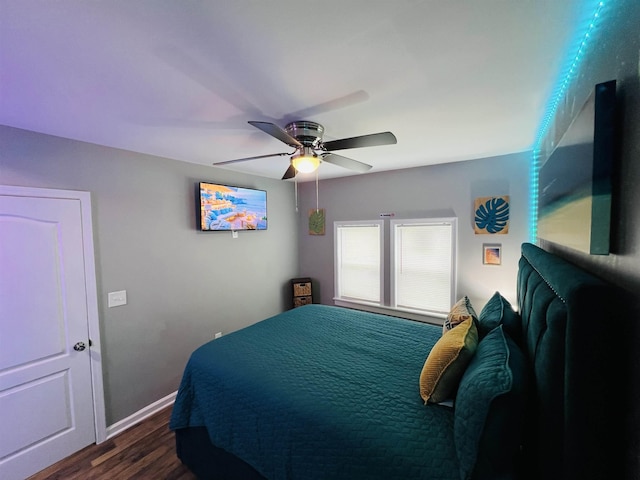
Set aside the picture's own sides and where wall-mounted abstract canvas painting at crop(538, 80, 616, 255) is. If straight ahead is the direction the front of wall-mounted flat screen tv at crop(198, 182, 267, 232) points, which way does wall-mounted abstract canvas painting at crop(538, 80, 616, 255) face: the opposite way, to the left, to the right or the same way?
the opposite way

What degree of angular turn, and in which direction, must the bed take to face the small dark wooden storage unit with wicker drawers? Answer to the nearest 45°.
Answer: approximately 45° to its right

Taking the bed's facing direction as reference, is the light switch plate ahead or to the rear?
ahead

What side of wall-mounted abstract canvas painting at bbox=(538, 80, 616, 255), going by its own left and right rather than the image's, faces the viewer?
left

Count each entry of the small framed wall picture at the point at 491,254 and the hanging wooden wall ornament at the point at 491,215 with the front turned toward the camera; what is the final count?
2

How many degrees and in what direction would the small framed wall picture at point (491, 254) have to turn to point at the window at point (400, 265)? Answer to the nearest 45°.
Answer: approximately 90° to its right

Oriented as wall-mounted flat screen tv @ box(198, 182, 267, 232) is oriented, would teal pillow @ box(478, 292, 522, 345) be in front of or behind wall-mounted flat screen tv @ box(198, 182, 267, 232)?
in front

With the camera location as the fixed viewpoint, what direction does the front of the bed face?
facing to the left of the viewer

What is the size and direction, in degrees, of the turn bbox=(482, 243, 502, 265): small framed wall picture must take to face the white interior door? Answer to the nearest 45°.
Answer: approximately 45° to its right

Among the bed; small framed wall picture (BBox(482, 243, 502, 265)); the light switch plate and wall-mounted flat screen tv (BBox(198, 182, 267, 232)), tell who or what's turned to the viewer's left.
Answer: the bed

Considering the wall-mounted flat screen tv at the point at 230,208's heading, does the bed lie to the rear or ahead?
ahead

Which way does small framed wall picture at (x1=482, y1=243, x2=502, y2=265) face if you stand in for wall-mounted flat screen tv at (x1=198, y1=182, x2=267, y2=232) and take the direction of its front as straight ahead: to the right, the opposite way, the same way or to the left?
to the right
